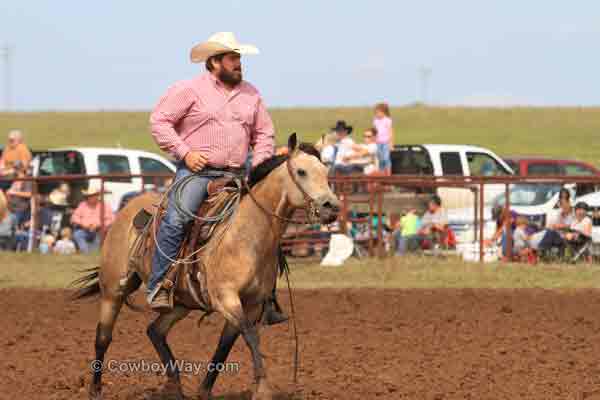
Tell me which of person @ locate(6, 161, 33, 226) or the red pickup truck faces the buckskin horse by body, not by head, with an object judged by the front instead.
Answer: the person

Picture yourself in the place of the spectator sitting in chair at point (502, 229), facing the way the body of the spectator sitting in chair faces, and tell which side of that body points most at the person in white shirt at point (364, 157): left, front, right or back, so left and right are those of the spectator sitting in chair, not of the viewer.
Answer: right

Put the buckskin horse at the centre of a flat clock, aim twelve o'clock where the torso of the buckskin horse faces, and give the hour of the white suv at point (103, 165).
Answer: The white suv is roughly at 7 o'clock from the buckskin horse.

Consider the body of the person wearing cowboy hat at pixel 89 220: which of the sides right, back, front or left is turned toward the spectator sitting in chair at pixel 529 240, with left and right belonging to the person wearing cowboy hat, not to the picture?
left

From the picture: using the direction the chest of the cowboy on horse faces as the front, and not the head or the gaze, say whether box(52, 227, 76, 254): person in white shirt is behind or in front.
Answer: behind

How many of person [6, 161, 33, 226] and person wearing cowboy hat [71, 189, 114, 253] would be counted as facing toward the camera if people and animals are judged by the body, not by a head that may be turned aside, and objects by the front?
2

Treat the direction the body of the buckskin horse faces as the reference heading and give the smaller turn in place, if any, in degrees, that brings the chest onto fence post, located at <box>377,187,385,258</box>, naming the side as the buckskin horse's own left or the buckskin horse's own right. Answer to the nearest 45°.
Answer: approximately 135° to the buckskin horse's own left

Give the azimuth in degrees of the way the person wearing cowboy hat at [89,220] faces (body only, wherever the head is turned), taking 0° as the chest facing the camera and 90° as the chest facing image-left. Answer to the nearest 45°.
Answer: approximately 0°

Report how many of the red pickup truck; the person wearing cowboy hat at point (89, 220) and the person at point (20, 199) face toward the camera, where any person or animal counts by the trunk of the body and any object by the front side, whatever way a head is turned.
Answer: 2
